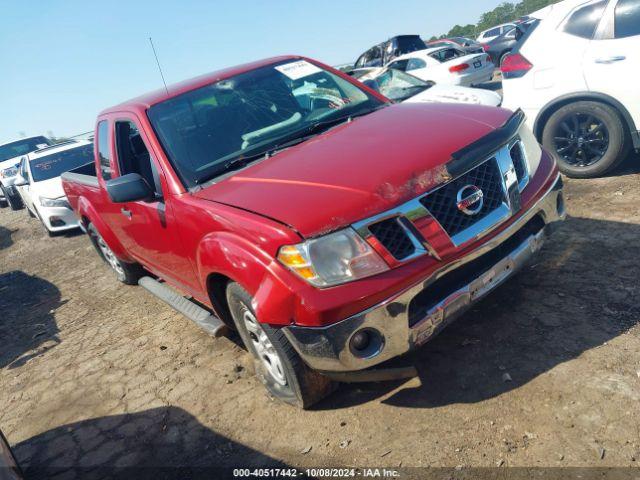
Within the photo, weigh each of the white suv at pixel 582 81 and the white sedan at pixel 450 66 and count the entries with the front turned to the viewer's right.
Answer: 1

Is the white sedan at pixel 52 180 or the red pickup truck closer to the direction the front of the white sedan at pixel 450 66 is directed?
the white sedan

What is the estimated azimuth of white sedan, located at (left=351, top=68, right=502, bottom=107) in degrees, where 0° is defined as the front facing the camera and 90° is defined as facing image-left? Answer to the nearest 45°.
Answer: approximately 315°

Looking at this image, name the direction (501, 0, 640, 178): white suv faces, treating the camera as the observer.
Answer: facing to the right of the viewer

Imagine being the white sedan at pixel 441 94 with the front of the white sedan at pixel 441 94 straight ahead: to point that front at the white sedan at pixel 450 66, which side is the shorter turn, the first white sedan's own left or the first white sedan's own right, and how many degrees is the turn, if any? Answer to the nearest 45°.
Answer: approximately 135° to the first white sedan's own left

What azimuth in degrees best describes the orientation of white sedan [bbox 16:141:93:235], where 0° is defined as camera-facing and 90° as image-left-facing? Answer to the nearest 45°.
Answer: approximately 315°

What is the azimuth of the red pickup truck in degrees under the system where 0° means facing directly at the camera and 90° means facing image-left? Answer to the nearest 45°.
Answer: approximately 315°

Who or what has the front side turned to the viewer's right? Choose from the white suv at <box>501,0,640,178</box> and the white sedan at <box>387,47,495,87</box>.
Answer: the white suv
